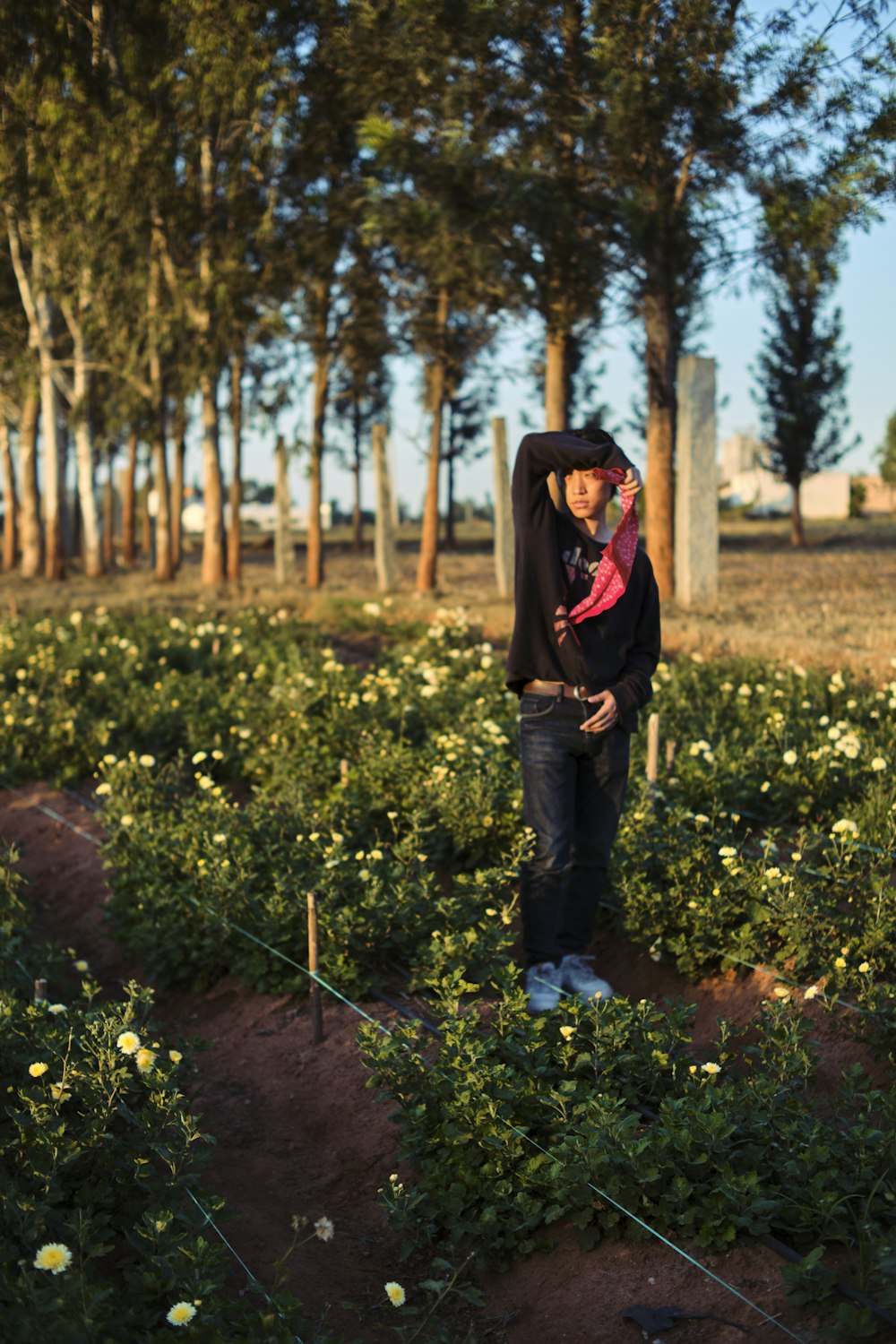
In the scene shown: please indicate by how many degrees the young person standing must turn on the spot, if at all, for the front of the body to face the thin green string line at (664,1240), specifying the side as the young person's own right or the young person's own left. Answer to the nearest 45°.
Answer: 0° — they already face it

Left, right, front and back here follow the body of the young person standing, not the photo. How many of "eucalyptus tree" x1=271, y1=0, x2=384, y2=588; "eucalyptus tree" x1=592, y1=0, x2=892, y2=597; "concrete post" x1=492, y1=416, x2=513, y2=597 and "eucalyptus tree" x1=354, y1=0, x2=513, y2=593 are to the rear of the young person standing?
4

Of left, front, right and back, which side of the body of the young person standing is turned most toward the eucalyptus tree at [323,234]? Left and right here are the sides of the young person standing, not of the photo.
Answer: back

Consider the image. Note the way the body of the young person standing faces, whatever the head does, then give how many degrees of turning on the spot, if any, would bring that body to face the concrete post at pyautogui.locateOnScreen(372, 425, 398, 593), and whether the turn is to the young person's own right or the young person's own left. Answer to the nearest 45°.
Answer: approximately 180°

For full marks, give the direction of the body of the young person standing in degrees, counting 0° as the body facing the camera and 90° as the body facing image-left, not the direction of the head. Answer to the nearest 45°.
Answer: approximately 0°

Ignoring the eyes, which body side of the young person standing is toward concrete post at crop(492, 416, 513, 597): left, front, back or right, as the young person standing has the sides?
back

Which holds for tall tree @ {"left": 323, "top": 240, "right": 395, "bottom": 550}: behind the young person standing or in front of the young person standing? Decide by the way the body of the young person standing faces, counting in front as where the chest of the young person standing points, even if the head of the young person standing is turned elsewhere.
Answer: behind

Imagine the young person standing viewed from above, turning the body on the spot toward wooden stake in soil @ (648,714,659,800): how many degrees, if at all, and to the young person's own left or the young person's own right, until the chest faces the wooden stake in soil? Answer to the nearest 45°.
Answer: approximately 180°

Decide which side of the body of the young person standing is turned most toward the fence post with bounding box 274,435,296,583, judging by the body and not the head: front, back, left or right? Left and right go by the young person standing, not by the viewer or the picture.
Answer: back

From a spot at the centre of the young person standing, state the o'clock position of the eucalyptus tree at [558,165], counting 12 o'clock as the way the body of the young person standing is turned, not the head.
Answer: The eucalyptus tree is roughly at 6 o'clock from the young person standing.
